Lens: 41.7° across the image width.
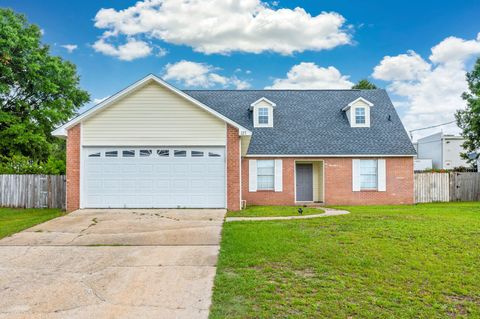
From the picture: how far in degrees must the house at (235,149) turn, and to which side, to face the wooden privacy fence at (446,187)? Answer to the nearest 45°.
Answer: approximately 90° to its left

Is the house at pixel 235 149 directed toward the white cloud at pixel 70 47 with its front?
no

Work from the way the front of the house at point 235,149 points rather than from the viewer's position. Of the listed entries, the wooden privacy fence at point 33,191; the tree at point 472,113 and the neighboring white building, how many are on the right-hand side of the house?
1

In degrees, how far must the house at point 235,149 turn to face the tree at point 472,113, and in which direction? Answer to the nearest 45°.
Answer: approximately 135° to its left

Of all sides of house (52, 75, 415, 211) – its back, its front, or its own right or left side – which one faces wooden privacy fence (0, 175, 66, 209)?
right

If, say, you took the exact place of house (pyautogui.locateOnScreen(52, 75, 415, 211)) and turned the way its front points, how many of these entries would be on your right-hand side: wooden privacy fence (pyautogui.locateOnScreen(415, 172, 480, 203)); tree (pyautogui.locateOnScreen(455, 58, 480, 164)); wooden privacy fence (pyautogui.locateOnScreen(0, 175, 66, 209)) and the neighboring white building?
1

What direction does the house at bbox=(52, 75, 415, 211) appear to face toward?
toward the camera
